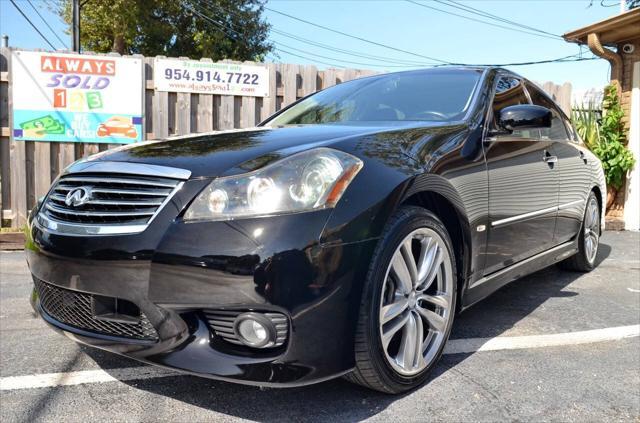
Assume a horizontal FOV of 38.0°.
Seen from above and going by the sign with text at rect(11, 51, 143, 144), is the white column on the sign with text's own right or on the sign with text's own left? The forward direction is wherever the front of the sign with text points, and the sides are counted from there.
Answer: on the sign with text's own left

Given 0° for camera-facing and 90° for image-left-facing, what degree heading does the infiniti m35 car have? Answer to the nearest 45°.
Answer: approximately 45°

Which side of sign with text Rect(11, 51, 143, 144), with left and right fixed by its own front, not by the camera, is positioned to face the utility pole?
back

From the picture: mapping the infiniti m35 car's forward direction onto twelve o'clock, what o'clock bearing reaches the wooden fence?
The wooden fence is roughly at 4 o'clock from the infiniti m35 car.

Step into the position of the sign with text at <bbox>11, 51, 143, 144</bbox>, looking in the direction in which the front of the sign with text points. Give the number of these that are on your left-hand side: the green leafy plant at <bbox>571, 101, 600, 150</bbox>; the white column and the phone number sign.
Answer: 3

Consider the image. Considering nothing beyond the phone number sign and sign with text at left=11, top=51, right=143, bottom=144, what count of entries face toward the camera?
2

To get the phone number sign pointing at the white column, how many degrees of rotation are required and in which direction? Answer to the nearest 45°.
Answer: approximately 90° to its left

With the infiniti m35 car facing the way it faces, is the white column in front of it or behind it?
behind

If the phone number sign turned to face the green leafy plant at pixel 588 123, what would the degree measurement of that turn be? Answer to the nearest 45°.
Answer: approximately 90° to its left

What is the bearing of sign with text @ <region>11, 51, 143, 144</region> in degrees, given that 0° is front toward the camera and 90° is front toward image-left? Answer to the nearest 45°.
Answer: approximately 0°
